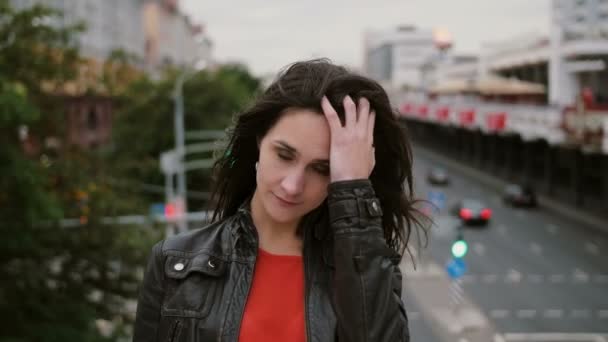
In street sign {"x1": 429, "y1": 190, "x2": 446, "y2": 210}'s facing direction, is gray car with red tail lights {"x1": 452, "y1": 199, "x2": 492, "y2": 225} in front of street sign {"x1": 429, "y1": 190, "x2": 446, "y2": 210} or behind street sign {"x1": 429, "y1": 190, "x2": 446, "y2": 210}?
behind

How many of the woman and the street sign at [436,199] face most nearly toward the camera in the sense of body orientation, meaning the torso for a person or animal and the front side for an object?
2

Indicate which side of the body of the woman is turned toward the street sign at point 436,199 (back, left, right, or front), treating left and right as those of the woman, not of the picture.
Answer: back

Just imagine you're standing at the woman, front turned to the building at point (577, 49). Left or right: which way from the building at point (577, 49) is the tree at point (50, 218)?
left

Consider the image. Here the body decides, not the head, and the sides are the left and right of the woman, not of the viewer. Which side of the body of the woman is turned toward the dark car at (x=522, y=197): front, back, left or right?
back

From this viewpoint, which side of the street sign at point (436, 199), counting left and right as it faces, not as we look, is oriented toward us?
front

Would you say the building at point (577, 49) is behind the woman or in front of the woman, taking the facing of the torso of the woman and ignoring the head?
behind

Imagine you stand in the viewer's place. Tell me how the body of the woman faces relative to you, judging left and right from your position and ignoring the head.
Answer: facing the viewer

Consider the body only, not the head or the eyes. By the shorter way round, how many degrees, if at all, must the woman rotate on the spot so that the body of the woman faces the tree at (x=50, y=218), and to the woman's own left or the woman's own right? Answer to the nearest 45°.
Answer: approximately 180°

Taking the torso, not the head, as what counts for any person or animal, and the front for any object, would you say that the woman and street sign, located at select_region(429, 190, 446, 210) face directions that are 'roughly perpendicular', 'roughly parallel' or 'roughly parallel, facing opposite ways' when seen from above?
roughly parallel

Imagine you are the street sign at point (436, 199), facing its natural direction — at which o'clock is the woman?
The woman is roughly at 12 o'clock from the street sign.

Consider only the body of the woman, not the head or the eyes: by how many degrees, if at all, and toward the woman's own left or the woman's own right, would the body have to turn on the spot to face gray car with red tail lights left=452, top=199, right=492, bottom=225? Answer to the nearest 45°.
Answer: approximately 180°

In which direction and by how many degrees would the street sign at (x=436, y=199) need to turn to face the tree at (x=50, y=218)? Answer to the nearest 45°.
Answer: approximately 90° to its right
